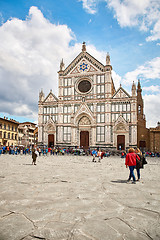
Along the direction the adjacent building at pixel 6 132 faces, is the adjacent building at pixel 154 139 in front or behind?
in front

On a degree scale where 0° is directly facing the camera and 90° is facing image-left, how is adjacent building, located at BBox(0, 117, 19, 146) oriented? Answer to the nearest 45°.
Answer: approximately 315°
